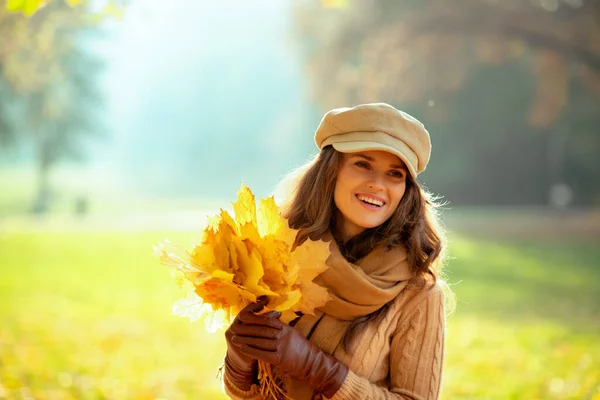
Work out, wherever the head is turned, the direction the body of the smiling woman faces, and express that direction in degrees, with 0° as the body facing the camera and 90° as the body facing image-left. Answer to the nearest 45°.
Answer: approximately 45°

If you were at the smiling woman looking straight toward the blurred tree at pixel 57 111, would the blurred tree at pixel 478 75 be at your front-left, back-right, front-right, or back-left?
front-right

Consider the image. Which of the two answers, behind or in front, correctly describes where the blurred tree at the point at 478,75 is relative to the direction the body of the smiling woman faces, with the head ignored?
behind

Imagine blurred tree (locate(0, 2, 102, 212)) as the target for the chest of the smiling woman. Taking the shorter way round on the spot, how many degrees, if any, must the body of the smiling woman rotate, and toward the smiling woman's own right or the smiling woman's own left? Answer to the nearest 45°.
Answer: approximately 90° to the smiling woman's own right

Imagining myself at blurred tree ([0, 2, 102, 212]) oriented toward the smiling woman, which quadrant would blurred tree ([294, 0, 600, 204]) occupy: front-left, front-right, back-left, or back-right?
front-left

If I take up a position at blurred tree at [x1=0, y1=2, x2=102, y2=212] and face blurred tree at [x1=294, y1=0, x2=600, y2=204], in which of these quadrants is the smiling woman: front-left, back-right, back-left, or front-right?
front-right
